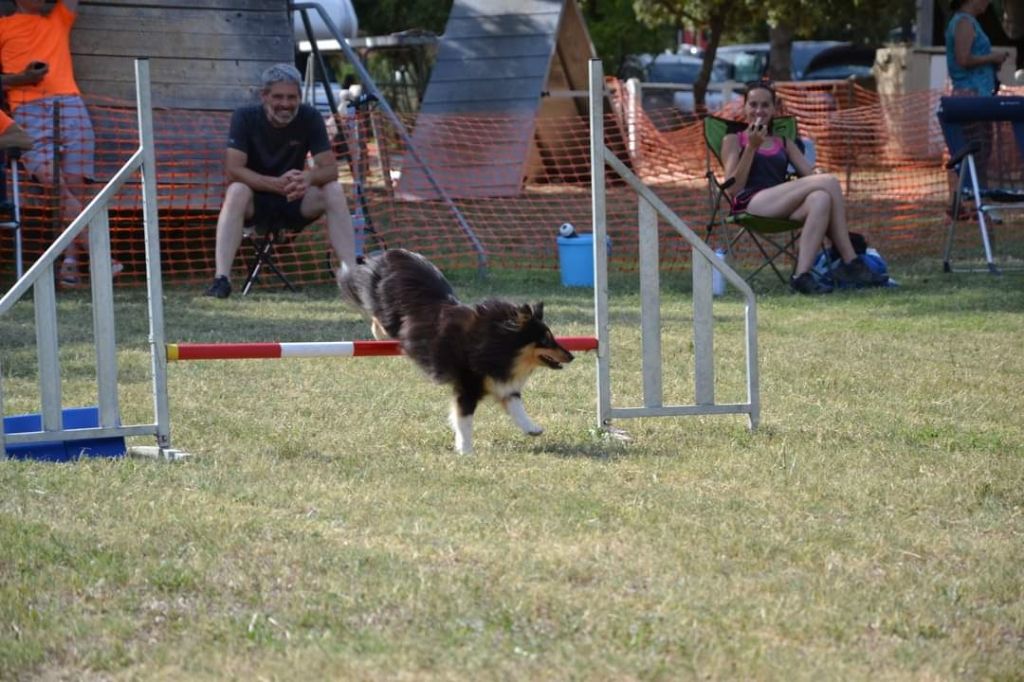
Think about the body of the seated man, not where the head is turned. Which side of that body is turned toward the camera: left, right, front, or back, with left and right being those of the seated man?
front

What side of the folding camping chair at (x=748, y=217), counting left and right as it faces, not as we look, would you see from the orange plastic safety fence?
back

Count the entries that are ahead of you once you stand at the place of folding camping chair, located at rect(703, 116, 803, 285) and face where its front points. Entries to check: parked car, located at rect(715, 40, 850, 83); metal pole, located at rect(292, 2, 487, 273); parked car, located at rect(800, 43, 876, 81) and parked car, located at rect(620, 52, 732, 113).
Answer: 0

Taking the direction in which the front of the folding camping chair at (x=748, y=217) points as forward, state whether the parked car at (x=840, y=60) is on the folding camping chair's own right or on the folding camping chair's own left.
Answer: on the folding camping chair's own left

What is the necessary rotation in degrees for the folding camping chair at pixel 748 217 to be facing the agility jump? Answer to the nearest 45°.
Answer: approximately 45° to its right

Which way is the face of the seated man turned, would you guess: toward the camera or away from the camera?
toward the camera

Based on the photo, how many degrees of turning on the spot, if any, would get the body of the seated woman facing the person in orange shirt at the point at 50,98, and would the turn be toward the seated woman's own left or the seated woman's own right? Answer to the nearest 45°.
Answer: approximately 135° to the seated woman's own right

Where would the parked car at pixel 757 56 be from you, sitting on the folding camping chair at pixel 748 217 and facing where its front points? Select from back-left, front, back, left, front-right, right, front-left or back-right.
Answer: back-left

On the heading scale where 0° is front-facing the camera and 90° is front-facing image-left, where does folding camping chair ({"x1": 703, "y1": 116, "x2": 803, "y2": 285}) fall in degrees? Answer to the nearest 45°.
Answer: approximately 315°

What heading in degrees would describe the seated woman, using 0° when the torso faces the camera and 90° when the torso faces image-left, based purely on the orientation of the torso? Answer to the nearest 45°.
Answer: approximately 315°

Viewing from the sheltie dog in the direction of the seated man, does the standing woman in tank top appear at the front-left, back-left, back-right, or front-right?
front-right
